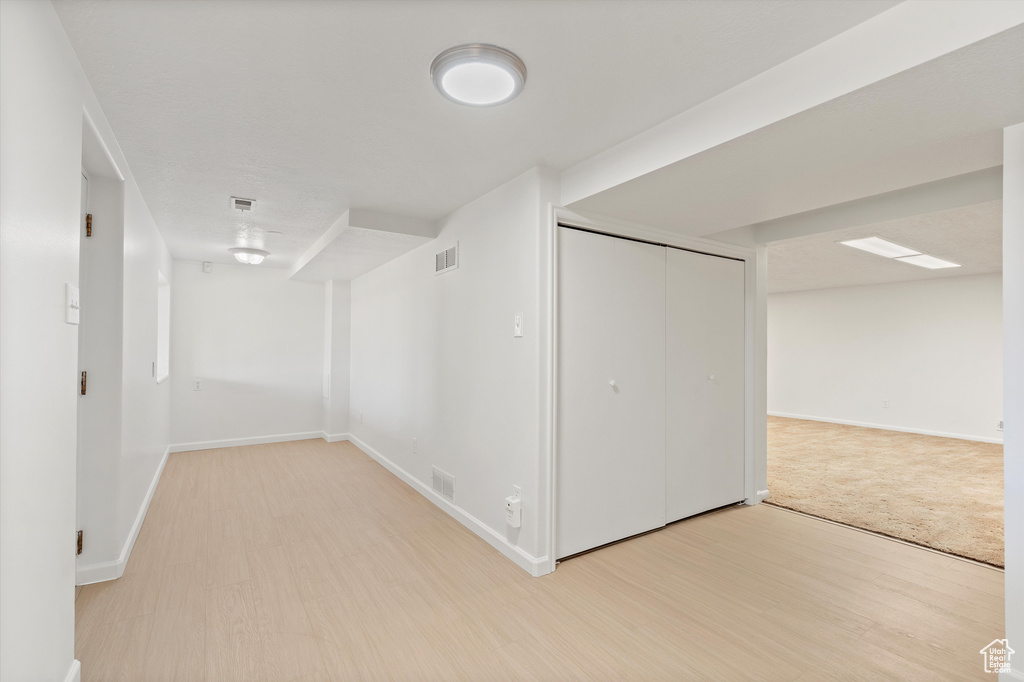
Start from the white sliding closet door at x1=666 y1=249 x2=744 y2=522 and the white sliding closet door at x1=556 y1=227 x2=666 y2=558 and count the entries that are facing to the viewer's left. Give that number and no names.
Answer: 0

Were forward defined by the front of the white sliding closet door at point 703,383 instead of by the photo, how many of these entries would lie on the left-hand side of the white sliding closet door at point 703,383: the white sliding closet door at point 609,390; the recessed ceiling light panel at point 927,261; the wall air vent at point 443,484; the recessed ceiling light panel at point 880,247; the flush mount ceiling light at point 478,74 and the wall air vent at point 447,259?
2

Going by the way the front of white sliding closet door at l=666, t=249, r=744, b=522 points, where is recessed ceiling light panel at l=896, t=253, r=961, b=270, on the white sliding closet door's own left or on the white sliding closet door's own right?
on the white sliding closet door's own left

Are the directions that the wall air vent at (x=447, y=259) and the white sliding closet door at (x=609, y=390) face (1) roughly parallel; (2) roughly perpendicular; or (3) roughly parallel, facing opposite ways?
roughly perpendicular

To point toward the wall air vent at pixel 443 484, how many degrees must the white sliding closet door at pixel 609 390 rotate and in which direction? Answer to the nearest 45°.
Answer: approximately 135° to its right

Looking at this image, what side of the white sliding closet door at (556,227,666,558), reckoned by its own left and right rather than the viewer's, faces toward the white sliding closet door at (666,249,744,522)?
left

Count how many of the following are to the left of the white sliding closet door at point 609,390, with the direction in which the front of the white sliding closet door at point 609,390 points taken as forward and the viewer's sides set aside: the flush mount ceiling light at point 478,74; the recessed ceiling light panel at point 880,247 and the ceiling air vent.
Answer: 1

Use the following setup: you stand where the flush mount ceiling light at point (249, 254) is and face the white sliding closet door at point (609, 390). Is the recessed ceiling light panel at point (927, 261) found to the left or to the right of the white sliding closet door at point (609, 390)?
left

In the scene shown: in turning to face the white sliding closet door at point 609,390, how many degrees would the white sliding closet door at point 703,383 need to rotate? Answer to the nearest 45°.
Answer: approximately 90° to its right

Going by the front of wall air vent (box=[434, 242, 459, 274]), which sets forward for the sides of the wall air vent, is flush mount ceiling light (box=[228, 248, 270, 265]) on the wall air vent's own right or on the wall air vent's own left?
on the wall air vent's own right

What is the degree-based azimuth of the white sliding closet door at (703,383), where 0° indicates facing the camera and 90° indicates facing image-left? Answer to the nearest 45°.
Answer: approximately 315°

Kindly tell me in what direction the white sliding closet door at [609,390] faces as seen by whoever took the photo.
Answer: facing the viewer and to the right of the viewer
